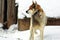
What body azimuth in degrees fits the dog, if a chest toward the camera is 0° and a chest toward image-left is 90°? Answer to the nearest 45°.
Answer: approximately 45°

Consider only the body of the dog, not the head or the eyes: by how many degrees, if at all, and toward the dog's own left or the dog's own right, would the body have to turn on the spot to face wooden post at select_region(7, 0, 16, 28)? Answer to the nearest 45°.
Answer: approximately 90° to the dog's own right
